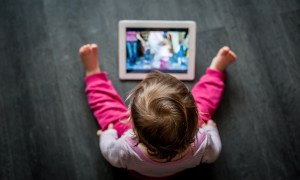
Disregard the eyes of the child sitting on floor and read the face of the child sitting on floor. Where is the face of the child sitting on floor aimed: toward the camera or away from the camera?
away from the camera

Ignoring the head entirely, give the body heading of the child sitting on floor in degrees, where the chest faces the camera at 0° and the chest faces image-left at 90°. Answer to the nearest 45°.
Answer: approximately 180°
